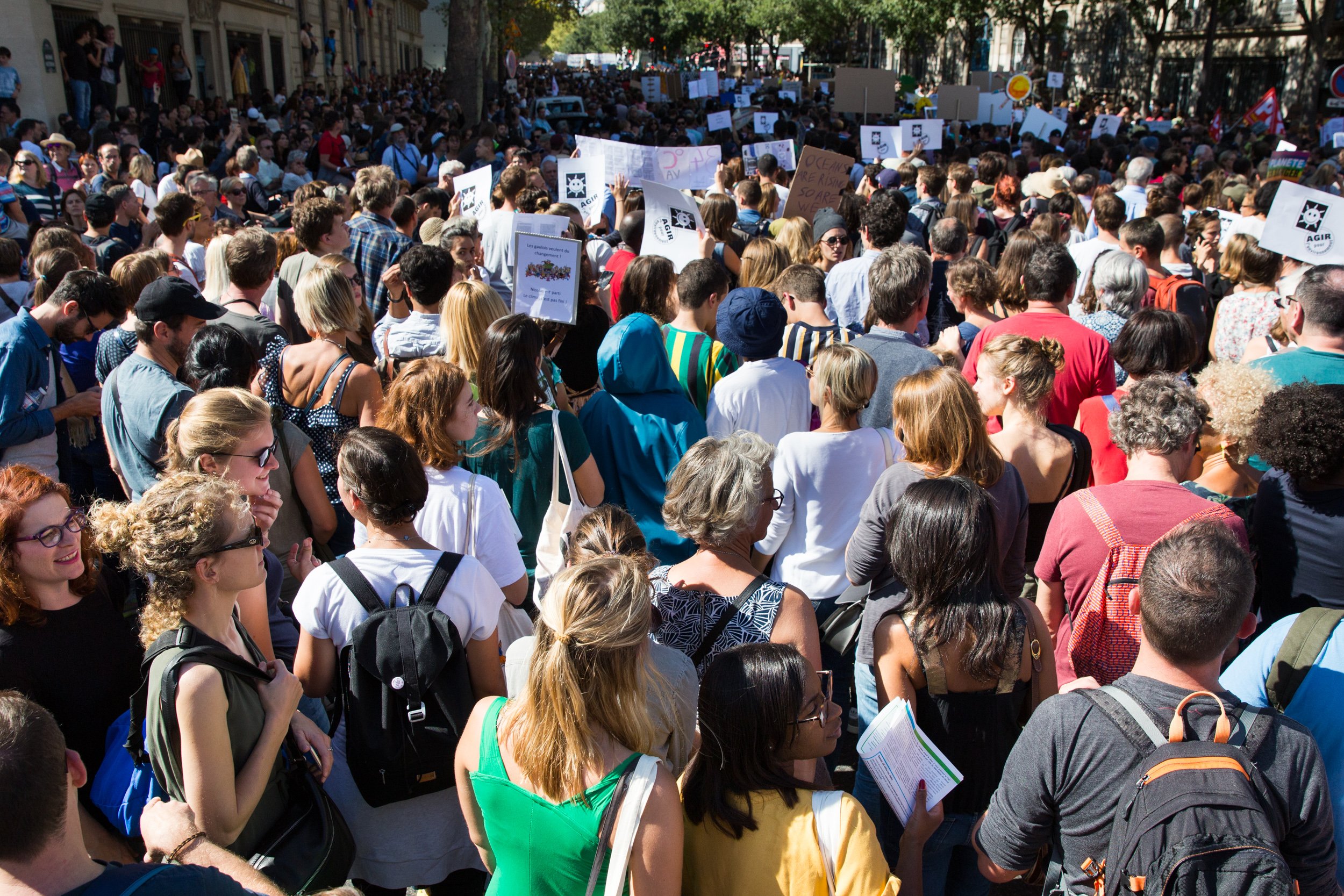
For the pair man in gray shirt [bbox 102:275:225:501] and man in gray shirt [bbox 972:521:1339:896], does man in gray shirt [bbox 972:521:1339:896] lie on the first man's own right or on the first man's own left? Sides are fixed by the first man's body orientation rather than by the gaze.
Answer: on the first man's own right

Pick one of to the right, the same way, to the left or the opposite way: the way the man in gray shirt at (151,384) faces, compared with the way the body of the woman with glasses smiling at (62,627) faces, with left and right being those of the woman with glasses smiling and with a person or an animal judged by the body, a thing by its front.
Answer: to the left

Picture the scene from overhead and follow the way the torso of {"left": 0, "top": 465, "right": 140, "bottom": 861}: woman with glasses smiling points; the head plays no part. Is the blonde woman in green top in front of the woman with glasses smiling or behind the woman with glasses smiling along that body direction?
in front

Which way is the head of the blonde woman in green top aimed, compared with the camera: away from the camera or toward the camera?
away from the camera

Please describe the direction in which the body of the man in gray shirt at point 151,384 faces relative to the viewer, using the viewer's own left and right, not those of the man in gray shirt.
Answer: facing away from the viewer and to the right of the viewer

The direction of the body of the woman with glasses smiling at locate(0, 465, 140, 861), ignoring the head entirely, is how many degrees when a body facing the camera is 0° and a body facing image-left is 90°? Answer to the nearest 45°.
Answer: approximately 315°

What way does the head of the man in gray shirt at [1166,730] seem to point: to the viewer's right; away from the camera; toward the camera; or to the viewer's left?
away from the camera

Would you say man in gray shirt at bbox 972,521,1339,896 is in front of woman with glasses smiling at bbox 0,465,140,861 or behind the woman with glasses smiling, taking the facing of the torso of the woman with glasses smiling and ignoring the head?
in front

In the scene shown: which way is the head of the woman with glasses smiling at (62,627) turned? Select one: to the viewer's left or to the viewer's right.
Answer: to the viewer's right

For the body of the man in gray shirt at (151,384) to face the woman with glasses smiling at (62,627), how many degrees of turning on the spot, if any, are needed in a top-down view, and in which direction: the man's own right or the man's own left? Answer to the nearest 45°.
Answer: approximately 135° to the man's own right

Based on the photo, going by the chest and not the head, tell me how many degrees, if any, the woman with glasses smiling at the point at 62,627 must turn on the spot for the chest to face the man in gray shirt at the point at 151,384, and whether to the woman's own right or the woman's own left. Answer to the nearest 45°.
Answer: approximately 135° to the woman's own left

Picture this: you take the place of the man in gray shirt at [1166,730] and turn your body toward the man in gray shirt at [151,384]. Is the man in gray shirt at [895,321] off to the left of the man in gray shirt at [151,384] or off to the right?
right

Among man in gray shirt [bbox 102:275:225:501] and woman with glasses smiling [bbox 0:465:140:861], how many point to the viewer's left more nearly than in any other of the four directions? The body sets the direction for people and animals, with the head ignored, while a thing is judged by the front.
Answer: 0
